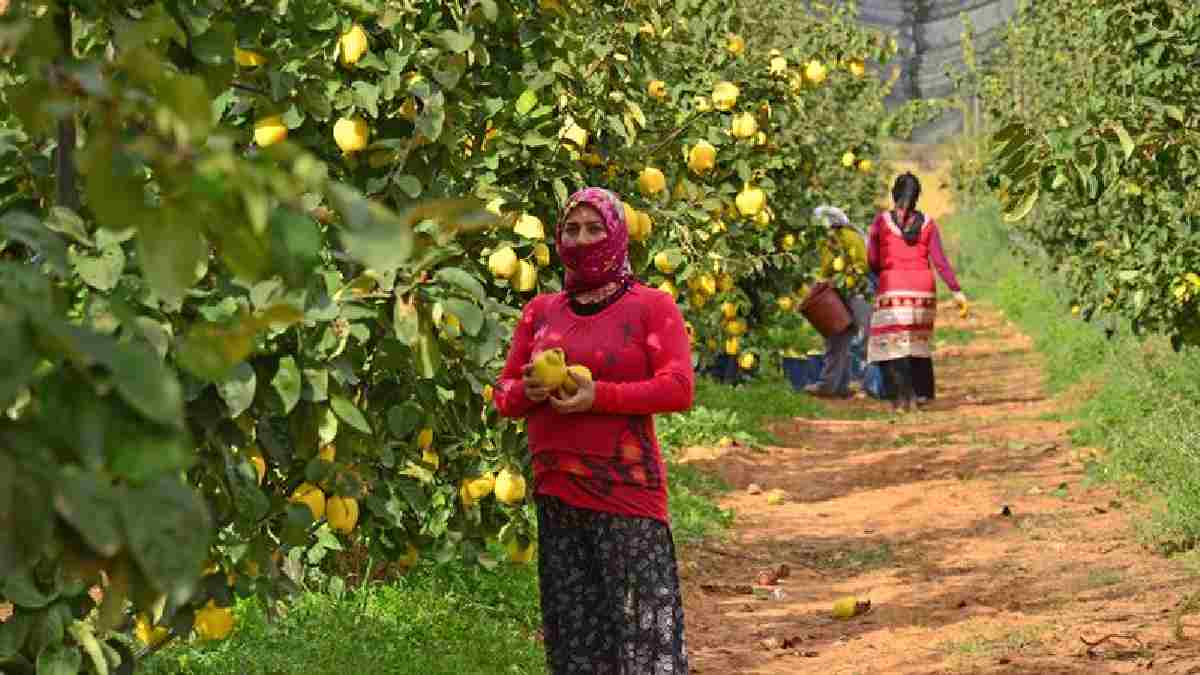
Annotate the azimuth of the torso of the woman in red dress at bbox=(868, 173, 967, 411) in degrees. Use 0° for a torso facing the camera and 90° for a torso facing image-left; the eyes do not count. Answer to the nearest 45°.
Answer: approximately 180°

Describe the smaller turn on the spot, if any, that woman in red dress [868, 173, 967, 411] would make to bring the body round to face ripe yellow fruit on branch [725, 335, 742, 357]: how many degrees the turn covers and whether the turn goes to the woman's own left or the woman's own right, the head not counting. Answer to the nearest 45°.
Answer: approximately 135° to the woman's own left

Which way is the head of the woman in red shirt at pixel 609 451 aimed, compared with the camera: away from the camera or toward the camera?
toward the camera

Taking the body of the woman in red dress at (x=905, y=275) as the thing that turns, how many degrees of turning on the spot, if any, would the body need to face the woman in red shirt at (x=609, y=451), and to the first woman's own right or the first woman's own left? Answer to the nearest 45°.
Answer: approximately 180°

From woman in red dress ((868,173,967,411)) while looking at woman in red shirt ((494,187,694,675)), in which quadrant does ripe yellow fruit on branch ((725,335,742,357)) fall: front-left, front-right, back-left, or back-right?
front-right
